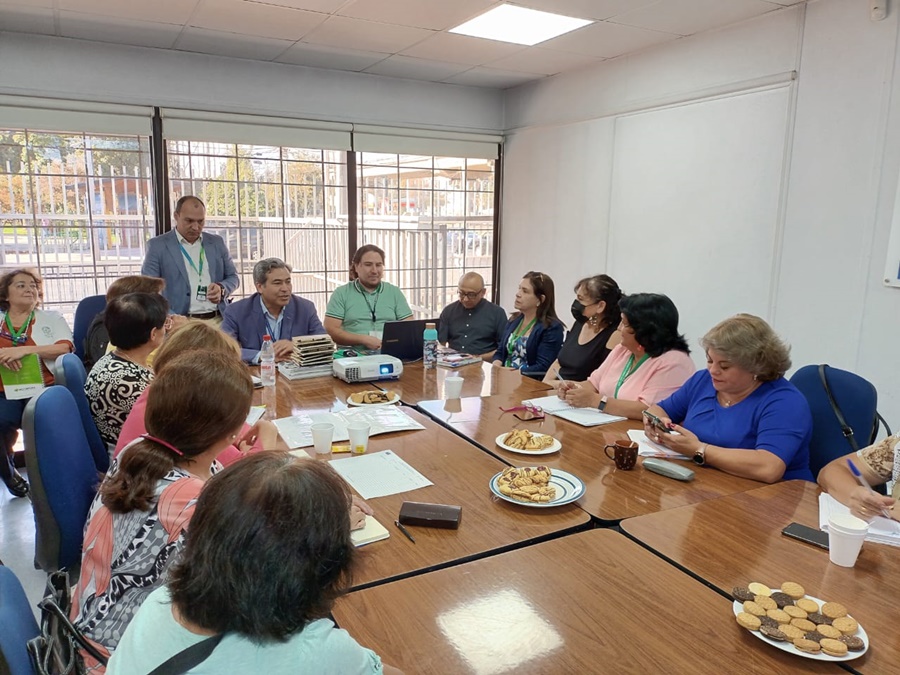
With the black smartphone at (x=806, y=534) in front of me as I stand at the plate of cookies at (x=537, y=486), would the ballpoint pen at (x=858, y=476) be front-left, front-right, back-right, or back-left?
front-left

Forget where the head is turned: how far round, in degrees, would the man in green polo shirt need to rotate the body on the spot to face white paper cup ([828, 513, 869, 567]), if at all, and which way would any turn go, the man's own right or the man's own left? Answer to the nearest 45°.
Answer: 0° — they already face it

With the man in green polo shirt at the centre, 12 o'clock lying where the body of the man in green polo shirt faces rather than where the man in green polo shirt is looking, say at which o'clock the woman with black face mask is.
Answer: The woman with black face mask is roughly at 10 o'clock from the man in green polo shirt.

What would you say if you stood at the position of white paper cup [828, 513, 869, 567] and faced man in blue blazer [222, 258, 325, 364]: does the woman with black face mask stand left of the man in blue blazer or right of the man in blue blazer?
right

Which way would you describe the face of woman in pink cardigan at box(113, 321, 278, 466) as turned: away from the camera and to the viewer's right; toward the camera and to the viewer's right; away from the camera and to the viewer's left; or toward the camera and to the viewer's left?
away from the camera and to the viewer's right

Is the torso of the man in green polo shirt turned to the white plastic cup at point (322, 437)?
yes

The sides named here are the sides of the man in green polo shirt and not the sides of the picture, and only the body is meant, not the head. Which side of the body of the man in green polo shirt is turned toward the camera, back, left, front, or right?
front

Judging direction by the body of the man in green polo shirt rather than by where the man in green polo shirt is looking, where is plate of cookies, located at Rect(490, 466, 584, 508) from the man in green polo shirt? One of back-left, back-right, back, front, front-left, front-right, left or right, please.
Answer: front

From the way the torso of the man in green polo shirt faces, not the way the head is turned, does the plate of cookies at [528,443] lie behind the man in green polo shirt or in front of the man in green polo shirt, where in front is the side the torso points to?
in front

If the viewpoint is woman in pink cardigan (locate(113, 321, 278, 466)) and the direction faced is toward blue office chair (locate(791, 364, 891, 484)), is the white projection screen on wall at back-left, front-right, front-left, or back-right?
front-left

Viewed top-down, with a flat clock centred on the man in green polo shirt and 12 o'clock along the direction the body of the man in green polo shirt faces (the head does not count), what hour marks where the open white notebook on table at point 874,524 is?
The open white notebook on table is roughly at 11 o'clock from the man in green polo shirt.

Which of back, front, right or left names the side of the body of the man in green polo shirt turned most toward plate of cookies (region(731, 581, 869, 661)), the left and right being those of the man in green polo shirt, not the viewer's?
front

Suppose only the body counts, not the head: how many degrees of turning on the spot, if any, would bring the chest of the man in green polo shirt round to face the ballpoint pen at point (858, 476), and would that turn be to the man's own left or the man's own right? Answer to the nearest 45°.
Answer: approximately 45° to the man's own left

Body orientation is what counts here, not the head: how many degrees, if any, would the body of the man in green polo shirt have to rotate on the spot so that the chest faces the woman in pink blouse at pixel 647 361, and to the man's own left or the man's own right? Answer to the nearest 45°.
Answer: approximately 45° to the man's own left

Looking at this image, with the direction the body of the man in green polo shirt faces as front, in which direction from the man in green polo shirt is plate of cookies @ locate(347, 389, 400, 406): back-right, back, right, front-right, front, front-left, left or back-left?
front

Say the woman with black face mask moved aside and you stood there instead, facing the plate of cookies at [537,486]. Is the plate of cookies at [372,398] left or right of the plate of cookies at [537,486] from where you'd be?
right

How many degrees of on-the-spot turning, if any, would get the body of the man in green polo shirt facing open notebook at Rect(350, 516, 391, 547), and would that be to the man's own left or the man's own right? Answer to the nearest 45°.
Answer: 0° — they already face it

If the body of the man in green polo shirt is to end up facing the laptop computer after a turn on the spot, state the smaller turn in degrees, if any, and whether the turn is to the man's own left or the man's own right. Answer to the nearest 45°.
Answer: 0° — they already face it

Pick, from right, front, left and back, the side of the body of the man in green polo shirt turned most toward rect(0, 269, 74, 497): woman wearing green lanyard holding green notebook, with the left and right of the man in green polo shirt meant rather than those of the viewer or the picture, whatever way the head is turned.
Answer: right

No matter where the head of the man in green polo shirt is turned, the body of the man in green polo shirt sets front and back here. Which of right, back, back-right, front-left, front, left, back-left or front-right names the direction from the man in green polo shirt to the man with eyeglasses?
left

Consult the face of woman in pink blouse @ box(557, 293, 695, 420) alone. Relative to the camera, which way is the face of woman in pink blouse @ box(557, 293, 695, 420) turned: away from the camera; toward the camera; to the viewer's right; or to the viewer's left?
to the viewer's left
